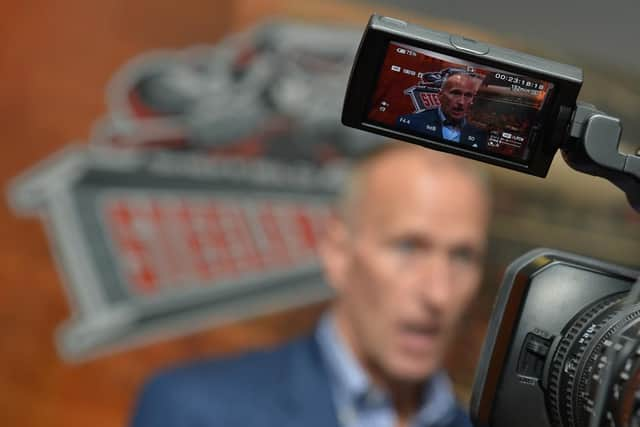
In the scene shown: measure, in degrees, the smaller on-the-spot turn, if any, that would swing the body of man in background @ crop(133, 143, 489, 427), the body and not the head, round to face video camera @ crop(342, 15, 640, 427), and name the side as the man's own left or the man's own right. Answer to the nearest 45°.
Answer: approximately 45° to the man's own right

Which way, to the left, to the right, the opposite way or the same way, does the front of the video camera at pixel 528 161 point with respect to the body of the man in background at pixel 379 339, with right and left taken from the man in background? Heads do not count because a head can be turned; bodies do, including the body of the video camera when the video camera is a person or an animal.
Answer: the opposite way

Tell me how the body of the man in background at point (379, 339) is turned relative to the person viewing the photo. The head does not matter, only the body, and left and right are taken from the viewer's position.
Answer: facing the viewer and to the right of the viewer

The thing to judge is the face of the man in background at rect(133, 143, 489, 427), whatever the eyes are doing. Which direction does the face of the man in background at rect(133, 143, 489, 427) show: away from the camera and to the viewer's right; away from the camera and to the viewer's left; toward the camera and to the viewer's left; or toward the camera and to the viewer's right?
toward the camera and to the viewer's right

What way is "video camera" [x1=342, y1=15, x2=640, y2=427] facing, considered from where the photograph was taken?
facing away from the viewer and to the left of the viewer

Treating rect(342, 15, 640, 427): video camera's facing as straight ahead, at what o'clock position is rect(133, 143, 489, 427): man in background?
The man in background is roughly at 1 o'clock from the video camera.
